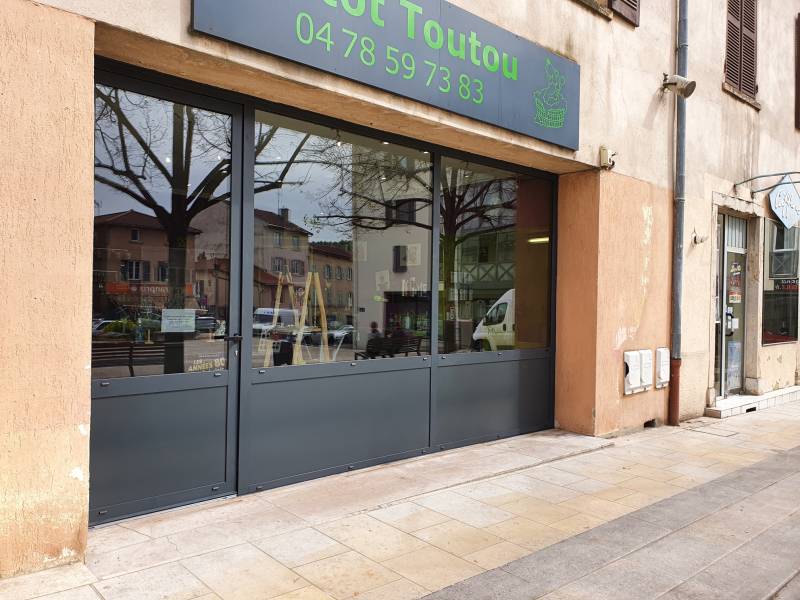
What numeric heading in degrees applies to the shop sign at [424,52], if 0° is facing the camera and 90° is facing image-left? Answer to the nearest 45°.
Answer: approximately 315°

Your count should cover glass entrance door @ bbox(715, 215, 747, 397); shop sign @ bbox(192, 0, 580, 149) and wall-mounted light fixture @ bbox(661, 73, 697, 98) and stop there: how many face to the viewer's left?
0

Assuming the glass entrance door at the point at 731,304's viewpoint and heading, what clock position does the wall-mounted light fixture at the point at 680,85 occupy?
The wall-mounted light fixture is roughly at 2 o'clock from the glass entrance door.

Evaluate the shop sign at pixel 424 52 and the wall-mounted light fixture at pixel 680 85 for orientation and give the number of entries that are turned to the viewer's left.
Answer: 0

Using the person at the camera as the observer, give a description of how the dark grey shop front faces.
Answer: facing the viewer and to the right of the viewer

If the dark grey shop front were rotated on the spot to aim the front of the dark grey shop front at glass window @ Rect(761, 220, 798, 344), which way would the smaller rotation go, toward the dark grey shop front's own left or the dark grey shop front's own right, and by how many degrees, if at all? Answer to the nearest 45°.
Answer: approximately 90° to the dark grey shop front's own left

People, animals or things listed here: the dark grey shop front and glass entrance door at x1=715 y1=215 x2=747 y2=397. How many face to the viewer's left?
0

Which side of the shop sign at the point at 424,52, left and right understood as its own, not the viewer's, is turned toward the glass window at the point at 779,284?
left
